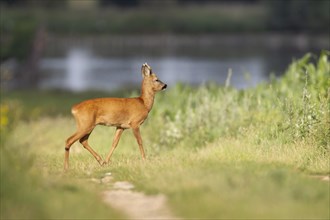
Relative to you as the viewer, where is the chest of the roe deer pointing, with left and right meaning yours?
facing to the right of the viewer
